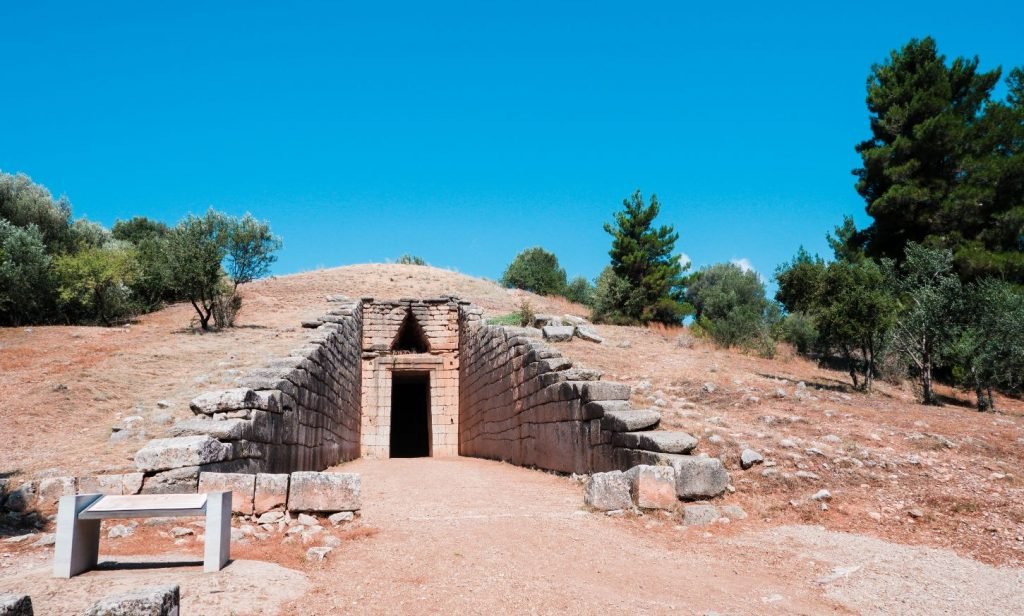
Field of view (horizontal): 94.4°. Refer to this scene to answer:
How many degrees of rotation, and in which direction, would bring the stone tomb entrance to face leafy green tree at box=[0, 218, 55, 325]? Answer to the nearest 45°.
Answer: approximately 90° to its right

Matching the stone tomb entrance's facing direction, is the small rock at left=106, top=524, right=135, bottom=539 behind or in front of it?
in front

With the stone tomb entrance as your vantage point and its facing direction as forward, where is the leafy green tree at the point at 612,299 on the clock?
The leafy green tree is roughly at 8 o'clock from the stone tomb entrance.

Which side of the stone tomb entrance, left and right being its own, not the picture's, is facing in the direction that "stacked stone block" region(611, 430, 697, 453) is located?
front

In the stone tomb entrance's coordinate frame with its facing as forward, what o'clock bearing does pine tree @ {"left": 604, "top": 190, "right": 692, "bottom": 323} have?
The pine tree is roughly at 8 o'clock from the stone tomb entrance.

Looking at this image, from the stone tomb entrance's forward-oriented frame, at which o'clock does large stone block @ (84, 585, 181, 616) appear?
The large stone block is roughly at 12 o'clock from the stone tomb entrance.

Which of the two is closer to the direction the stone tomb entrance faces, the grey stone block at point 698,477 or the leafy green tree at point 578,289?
the grey stone block

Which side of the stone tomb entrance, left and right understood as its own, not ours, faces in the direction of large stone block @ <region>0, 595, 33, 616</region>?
front

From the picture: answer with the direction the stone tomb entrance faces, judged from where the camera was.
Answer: facing the viewer

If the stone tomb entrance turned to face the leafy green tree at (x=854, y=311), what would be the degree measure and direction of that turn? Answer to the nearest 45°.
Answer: approximately 45° to its left

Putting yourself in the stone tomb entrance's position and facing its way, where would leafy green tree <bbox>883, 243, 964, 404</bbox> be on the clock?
The leafy green tree is roughly at 10 o'clock from the stone tomb entrance.

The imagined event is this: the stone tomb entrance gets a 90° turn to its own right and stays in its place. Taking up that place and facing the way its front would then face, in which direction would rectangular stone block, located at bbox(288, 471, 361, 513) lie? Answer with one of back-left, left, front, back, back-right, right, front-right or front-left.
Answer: left

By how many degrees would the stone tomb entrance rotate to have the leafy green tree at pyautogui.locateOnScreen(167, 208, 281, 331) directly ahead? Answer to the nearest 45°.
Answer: approximately 90° to its right

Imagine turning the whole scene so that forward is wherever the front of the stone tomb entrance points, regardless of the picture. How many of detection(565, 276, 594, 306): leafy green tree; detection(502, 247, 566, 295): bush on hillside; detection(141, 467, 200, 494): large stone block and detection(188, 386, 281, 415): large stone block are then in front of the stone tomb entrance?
2

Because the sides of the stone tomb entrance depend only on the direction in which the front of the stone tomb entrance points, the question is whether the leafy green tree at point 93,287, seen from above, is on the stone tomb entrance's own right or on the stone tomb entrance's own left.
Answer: on the stone tomb entrance's own right

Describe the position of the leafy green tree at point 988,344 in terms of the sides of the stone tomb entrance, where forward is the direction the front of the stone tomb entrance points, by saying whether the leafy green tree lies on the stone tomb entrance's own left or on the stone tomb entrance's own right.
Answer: on the stone tomb entrance's own left

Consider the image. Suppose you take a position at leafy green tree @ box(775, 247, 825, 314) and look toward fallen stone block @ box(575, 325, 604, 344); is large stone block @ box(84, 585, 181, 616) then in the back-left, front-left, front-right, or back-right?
front-left

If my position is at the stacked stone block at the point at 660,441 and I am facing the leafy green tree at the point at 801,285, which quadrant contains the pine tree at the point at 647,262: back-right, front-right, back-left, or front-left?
front-left

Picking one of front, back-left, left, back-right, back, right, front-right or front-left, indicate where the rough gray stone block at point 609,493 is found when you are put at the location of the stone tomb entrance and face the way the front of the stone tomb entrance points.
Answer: front

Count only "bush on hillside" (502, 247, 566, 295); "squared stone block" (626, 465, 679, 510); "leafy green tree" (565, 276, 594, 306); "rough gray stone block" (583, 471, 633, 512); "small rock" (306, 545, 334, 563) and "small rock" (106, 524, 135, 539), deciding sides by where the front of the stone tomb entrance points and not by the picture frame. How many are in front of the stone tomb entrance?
4
